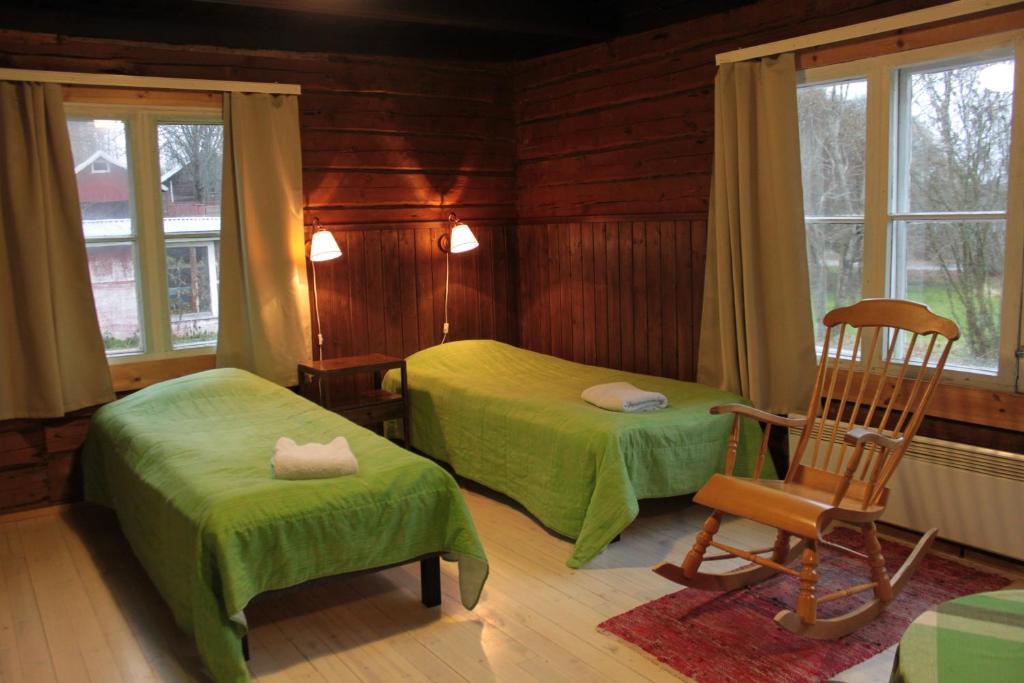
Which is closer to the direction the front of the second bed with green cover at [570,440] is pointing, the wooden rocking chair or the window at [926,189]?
the wooden rocking chair

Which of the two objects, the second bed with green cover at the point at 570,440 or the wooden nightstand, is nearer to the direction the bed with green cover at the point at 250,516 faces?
the second bed with green cover

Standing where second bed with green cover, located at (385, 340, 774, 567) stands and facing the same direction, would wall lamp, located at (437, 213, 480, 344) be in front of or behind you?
behind

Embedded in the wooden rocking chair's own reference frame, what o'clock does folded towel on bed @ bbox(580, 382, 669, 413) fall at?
The folded towel on bed is roughly at 3 o'clock from the wooden rocking chair.

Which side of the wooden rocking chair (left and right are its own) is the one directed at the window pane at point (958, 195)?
back

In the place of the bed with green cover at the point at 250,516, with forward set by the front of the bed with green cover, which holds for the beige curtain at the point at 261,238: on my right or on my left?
on my left

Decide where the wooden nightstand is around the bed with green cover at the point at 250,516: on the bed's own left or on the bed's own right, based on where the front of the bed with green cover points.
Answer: on the bed's own left

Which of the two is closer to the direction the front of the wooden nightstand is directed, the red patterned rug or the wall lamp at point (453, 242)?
the red patterned rug

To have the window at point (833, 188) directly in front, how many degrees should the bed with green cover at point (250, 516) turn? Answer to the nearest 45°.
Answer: approximately 45° to its left

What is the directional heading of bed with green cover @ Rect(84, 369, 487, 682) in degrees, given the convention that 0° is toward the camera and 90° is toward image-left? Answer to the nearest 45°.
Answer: approximately 315°
